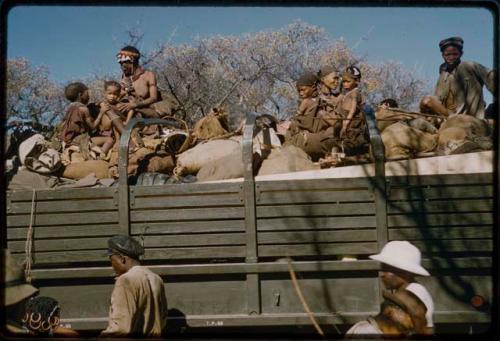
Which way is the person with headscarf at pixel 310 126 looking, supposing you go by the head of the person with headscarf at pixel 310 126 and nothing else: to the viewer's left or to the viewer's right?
to the viewer's left

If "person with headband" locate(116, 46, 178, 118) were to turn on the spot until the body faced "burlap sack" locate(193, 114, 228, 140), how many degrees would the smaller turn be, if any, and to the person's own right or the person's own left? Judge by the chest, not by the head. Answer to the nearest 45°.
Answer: approximately 90° to the person's own left

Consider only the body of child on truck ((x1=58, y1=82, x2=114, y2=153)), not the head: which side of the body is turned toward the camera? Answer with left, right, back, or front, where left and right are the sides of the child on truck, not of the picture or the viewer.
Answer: right

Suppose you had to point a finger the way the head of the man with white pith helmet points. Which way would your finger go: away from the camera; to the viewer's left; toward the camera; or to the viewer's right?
to the viewer's left

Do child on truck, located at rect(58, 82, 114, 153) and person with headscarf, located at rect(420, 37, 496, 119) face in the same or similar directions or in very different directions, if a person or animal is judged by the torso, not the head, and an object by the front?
very different directions

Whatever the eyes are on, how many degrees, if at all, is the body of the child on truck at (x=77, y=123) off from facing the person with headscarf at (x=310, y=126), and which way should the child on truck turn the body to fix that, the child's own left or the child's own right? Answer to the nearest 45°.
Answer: approximately 45° to the child's own right

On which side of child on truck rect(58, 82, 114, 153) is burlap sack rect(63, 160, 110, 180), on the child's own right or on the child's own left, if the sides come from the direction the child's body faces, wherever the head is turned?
on the child's own right

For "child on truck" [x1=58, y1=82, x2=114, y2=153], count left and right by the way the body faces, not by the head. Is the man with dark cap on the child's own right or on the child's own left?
on the child's own right

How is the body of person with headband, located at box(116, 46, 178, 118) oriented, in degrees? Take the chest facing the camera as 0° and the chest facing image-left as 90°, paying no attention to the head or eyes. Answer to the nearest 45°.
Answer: approximately 45°

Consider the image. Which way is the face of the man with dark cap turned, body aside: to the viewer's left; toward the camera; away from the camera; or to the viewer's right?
to the viewer's left

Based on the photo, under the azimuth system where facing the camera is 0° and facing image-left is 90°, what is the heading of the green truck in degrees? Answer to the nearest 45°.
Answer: approximately 90°
